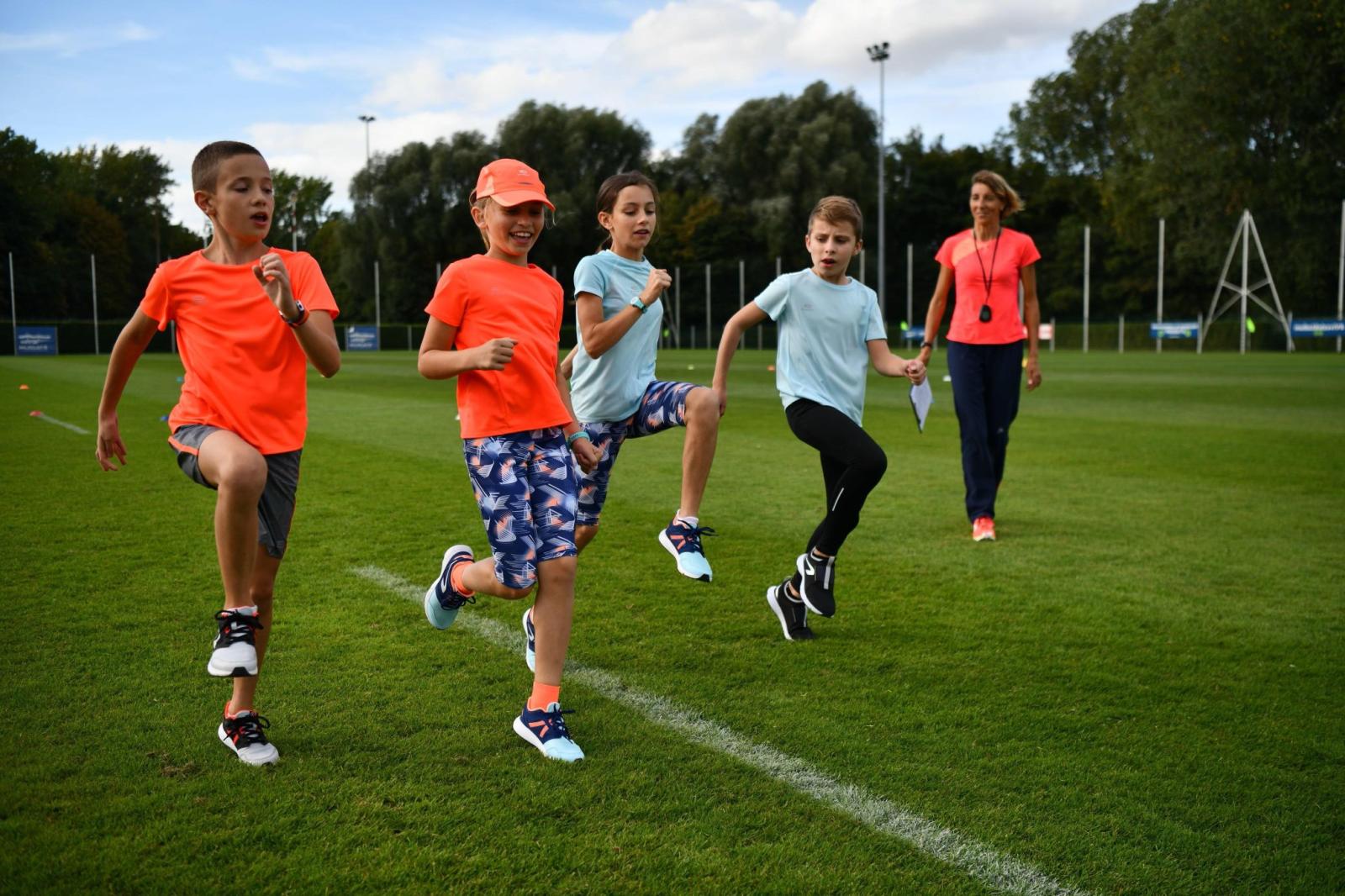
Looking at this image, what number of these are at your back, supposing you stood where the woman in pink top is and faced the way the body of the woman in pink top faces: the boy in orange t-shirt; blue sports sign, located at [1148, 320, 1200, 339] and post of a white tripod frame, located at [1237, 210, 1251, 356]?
2

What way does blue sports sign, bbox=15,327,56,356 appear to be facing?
toward the camera

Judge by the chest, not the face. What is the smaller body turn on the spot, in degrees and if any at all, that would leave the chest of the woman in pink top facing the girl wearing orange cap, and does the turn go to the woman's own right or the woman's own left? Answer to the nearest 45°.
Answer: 0° — they already face them

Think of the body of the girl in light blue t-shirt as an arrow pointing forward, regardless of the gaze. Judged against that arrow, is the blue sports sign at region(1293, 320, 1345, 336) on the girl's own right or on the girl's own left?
on the girl's own left

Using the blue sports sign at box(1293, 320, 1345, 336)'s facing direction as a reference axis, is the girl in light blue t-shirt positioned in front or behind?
in front

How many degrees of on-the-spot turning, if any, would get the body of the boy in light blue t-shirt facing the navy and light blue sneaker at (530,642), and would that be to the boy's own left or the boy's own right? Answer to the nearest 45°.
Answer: approximately 90° to the boy's own right

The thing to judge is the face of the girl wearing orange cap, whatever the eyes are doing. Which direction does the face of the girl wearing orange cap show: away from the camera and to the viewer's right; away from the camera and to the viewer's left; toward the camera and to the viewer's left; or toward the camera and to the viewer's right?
toward the camera and to the viewer's right

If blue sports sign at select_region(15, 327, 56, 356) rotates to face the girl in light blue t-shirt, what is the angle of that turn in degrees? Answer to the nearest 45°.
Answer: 0° — it already faces them

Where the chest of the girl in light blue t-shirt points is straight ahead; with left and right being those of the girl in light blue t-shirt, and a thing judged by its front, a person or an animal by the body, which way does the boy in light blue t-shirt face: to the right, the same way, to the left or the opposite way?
the same way

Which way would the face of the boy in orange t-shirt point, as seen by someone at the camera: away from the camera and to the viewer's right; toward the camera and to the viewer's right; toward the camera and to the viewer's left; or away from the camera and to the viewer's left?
toward the camera and to the viewer's right

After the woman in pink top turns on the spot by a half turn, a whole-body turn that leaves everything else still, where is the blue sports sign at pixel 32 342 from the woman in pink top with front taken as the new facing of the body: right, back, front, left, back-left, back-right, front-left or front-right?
front-left

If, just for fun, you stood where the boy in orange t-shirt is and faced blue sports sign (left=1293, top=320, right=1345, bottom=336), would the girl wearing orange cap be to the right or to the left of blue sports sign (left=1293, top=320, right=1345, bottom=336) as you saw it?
right

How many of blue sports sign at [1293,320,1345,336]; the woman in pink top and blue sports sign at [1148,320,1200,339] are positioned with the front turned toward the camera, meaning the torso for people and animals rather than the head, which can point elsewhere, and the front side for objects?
3

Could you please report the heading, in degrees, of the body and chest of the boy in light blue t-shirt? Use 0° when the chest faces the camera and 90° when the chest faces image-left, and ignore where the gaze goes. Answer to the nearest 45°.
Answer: approximately 315°

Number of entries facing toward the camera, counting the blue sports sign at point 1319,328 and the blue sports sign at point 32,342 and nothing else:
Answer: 2
